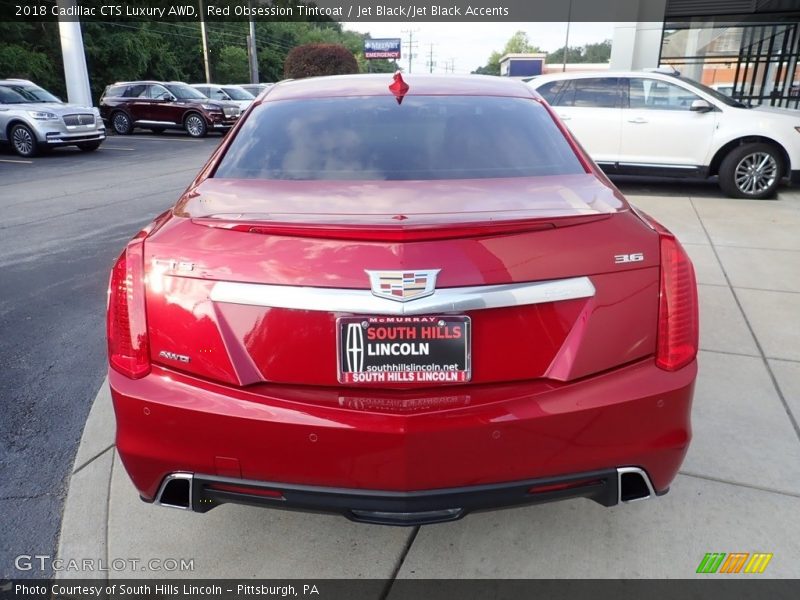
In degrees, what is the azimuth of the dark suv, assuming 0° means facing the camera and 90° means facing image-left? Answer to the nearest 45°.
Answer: approximately 315°

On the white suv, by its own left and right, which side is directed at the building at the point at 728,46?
left

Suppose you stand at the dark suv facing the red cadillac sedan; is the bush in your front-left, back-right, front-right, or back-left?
back-left

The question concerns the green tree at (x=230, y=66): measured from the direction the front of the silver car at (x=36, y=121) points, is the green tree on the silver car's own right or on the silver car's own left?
on the silver car's own left

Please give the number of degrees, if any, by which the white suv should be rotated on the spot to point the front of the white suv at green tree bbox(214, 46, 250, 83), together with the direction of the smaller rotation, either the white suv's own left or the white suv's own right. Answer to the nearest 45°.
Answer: approximately 135° to the white suv's own left

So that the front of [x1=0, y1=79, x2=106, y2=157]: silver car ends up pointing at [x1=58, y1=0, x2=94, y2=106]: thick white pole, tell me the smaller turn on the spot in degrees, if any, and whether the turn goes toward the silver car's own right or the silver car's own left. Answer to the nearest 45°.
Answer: approximately 135° to the silver car's own left

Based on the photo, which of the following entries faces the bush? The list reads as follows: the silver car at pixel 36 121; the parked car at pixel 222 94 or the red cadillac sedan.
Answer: the red cadillac sedan

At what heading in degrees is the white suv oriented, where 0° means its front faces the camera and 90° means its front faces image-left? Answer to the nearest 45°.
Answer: approximately 270°

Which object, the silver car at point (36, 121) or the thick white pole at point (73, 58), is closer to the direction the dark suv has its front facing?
the silver car

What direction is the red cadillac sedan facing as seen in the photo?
away from the camera

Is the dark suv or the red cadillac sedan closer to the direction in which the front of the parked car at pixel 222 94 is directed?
the red cadillac sedan

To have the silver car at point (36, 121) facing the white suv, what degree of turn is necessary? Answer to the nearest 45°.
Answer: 0° — it already faces it

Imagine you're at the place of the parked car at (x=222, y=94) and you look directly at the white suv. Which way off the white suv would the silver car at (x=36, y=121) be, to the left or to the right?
right
